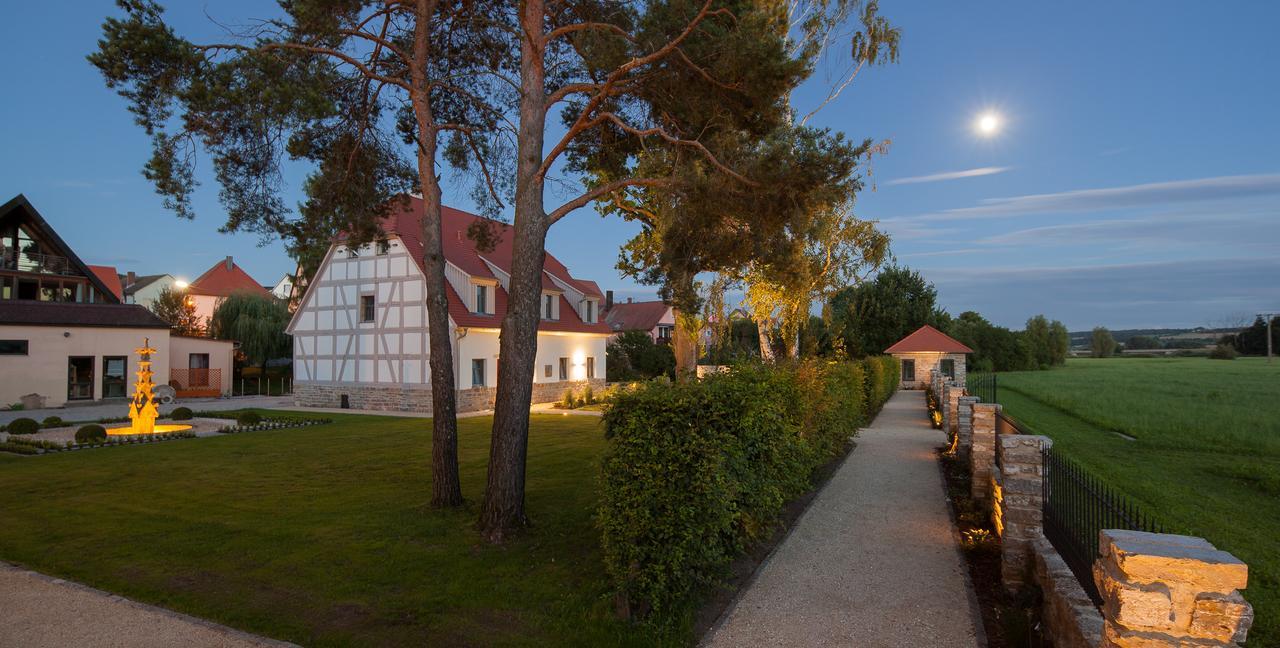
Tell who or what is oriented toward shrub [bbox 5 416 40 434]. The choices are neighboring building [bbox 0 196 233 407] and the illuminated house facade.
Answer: the neighboring building

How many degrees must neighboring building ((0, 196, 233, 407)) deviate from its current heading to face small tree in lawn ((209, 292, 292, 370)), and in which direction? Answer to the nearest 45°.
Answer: approximately 135° to its left

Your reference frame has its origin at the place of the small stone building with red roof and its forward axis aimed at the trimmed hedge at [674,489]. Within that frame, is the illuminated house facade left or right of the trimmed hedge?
right

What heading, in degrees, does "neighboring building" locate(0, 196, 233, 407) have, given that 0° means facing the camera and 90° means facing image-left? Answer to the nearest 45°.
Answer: approximately 0°

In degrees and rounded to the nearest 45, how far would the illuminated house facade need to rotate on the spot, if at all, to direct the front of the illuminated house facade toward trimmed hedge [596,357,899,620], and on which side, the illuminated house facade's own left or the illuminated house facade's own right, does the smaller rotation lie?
approximately 45° to the illuminated house facade's own right

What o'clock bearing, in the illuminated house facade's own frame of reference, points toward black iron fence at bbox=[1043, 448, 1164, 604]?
The black iron fence is roughly at 1 o'clock from the illuminated house facade.

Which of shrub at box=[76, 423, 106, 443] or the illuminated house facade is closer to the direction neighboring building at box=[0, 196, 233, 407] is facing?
the shrub

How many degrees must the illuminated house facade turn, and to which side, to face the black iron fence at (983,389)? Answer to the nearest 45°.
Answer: approximately 45° to its left

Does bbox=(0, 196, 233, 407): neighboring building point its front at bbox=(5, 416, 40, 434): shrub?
yes

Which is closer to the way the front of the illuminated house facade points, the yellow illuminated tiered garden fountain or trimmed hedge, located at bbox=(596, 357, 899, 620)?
the trimmed hedge
